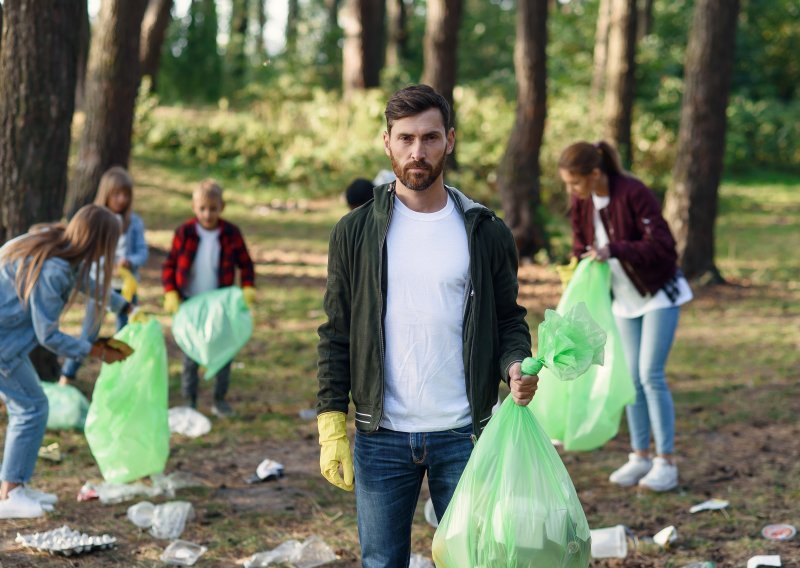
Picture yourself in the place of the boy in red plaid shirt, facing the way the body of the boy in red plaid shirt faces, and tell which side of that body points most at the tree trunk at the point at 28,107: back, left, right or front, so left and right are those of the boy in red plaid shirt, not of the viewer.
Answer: right

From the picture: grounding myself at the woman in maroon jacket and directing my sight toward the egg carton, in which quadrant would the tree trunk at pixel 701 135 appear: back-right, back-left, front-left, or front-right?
back-right

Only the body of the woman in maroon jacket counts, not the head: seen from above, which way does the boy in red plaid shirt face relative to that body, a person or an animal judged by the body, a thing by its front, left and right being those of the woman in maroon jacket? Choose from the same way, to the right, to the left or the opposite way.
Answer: to the left

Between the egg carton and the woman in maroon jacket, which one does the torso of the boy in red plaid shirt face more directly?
the egg carton

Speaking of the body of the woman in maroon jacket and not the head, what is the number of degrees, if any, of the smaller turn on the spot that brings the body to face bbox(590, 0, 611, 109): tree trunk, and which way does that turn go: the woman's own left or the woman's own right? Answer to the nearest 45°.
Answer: approximately 135° to the woman's own right

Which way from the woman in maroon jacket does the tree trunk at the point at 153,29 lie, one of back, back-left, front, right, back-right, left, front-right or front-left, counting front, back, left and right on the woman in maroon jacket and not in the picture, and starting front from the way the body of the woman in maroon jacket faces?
right

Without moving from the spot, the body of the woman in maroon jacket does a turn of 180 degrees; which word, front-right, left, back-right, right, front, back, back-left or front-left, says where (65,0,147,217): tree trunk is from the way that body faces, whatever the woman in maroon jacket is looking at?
left

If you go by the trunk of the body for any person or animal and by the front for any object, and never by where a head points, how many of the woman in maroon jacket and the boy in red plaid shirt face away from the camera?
0

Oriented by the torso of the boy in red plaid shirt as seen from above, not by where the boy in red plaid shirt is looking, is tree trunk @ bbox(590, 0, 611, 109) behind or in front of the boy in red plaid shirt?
behind

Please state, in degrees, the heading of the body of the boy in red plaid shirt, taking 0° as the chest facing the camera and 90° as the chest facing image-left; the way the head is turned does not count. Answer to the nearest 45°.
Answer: approximately 0°

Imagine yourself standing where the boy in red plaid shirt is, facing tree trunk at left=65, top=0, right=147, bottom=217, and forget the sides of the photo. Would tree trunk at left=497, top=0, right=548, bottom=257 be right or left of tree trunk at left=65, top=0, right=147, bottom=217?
right

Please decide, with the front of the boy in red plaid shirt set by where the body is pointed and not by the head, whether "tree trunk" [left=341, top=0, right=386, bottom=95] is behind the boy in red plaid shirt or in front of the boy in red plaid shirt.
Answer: behind

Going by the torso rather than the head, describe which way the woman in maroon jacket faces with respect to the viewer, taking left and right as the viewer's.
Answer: facing the viewer and to the left of the viewer
